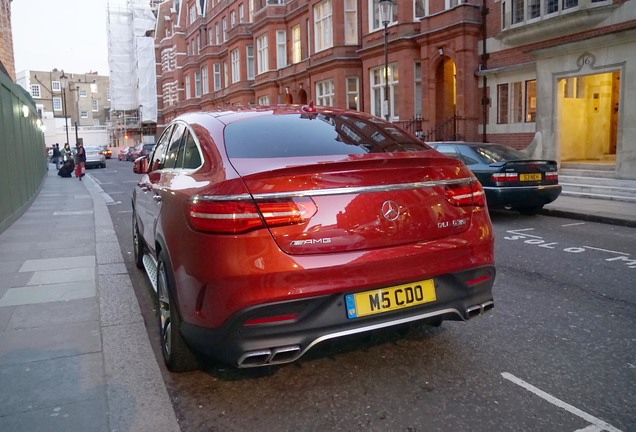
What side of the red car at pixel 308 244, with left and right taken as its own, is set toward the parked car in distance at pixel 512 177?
right

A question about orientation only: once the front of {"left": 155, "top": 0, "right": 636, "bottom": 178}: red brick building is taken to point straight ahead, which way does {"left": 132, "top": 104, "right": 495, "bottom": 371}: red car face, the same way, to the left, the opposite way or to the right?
to the right

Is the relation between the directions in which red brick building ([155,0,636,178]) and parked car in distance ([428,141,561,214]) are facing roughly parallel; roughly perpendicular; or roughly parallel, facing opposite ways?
roughly perpendicular

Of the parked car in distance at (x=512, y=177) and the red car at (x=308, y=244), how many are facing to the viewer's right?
0

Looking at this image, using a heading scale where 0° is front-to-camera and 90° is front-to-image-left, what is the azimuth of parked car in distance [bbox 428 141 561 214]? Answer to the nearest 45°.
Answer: approximately 135°

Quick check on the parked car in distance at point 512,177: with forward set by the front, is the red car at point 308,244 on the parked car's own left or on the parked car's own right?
on the parked car's own left

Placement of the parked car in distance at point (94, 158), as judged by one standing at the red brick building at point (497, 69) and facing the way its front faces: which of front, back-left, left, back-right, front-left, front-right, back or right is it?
right

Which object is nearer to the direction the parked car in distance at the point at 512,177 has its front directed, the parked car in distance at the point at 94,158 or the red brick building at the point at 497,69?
the parked car in distance

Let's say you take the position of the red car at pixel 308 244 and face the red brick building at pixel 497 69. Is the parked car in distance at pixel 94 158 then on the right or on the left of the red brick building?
left

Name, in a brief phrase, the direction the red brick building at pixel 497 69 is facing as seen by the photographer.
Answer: facing the viewer and to the left of the viewer

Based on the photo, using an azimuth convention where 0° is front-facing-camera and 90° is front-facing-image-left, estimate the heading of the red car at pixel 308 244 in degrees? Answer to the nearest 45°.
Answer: approximately 135°
